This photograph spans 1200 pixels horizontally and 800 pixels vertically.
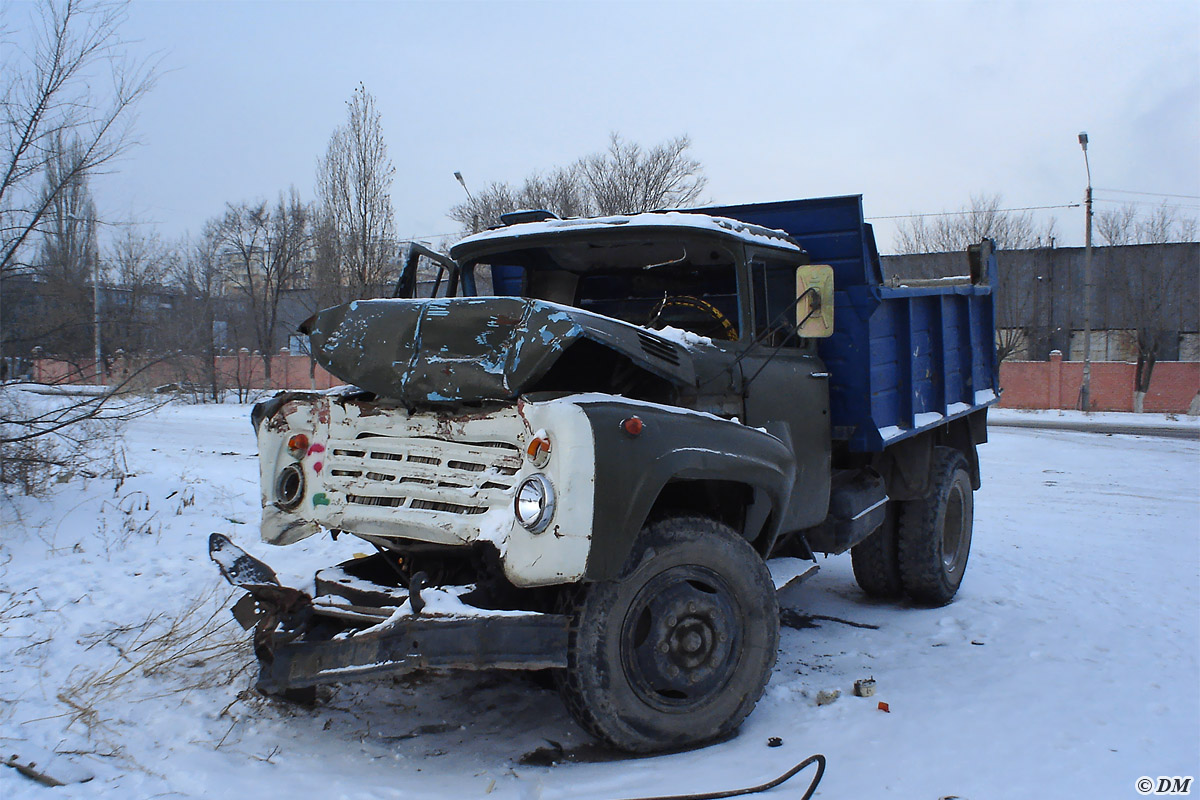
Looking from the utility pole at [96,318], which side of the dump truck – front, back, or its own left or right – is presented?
right

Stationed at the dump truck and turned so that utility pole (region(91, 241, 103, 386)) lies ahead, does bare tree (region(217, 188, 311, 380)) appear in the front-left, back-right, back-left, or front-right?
front-right

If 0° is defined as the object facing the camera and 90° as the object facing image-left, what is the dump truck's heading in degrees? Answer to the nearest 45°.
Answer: approximately 45°

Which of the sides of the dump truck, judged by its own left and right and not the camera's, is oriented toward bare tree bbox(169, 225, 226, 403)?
right

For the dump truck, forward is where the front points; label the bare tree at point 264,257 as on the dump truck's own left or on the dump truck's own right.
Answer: on the dump truck's own right
